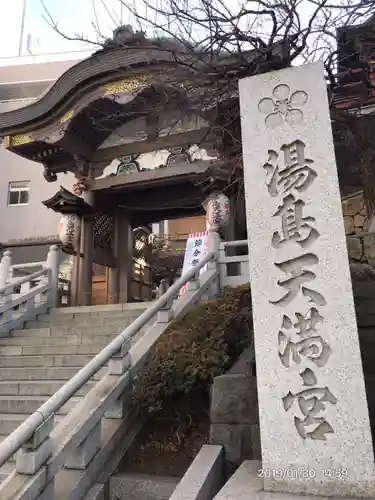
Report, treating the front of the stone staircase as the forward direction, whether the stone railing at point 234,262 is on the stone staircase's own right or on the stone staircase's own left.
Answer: on the stone staircase's own left

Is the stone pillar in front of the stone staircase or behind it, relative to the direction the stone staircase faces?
in front

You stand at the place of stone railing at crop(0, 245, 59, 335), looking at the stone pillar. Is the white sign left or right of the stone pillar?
left

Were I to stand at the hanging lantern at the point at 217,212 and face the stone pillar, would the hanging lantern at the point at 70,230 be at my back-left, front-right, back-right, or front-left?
back-right

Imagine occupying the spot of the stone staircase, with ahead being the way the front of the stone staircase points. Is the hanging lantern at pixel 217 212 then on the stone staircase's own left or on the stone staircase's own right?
on the stone staircase's own left

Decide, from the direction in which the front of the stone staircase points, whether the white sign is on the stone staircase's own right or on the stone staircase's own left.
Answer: on the stone staircase's own left

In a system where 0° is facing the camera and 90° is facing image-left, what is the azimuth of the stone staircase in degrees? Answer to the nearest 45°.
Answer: approximately 0°

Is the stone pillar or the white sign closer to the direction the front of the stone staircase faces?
the stone pillar

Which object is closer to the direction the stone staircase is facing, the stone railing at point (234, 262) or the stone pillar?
the stone pillar
